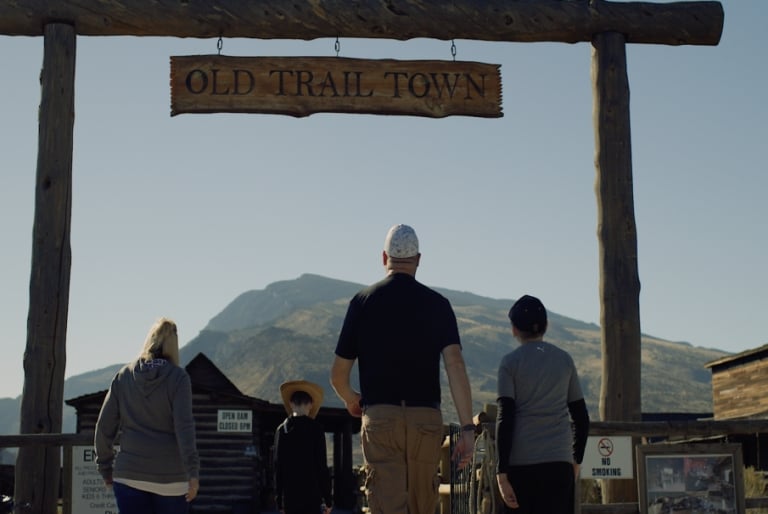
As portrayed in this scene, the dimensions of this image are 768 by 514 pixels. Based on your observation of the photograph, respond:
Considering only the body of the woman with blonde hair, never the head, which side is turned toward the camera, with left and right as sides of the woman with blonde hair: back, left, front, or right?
back

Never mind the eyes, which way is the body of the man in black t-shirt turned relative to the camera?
away from the camera

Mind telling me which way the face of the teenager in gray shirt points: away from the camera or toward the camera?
away from the camera

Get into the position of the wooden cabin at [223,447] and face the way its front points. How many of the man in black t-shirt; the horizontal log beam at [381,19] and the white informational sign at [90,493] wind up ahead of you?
3

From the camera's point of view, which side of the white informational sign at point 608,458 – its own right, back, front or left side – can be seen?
front

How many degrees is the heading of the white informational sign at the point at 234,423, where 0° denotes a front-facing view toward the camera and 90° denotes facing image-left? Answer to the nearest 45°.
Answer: approximately 0°

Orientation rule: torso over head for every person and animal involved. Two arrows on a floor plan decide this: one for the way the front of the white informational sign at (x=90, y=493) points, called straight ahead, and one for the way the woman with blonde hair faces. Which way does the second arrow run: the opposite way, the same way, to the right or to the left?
the opposite way

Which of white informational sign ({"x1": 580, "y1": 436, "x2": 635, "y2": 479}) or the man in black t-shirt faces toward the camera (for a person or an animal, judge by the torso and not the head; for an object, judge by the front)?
the white informational sign

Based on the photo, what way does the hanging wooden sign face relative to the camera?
toward the camera

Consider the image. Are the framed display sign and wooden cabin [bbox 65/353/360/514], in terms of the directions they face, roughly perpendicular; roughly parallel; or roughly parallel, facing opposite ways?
roughly parallel

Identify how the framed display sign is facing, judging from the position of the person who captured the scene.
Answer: facing the viewer

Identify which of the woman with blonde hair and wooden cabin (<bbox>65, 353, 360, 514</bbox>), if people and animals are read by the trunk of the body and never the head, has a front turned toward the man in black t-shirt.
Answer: the wooden cabin

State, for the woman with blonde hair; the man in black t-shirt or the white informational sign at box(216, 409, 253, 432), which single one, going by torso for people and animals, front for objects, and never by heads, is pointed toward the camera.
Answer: the white informational sign

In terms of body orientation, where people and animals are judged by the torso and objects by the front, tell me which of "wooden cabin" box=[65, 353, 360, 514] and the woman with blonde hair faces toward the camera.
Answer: the wooden cabin

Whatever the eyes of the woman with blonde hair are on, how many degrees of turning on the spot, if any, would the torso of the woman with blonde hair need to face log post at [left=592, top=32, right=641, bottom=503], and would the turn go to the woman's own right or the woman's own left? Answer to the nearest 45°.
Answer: approximately 45° to the woman's own right

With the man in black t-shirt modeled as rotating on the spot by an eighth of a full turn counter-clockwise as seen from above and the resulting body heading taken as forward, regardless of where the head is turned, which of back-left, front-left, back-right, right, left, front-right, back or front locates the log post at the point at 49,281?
front

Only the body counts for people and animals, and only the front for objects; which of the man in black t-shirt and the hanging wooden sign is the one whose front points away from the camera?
the man in black t-shirt

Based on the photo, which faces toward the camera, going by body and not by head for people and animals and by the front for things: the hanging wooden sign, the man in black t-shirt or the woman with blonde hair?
the hanging wooden sign

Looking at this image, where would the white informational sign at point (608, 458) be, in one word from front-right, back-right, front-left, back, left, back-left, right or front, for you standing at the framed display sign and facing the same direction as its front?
right

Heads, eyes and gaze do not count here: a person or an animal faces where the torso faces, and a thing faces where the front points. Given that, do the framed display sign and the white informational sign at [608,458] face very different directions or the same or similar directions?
same or similar directions
